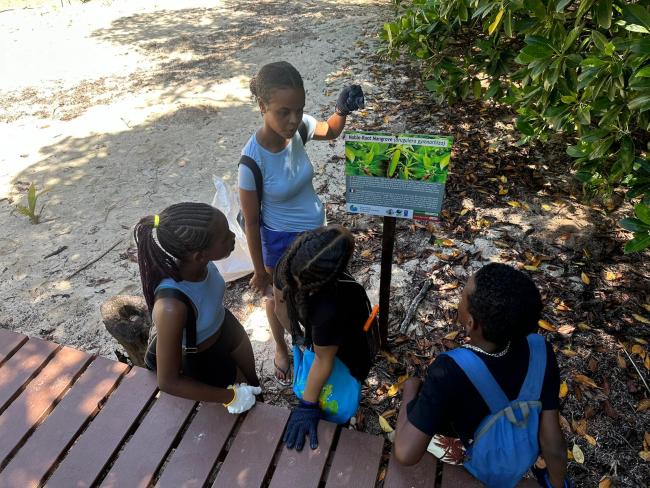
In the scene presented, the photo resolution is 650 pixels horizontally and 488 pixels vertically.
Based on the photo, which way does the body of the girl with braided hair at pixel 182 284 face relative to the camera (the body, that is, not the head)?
to the viewer's right

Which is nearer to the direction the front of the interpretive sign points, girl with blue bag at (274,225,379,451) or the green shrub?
the girl with blue bag

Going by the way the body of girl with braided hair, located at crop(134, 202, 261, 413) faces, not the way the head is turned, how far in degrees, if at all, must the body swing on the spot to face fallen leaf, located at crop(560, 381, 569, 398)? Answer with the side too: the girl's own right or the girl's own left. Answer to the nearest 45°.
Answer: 0° — they already face it

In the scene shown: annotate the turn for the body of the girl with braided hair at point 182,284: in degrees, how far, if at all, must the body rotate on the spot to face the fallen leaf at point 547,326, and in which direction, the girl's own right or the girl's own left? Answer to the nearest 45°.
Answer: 0° — they already face it

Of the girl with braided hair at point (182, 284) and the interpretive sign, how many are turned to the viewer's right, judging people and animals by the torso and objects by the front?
1

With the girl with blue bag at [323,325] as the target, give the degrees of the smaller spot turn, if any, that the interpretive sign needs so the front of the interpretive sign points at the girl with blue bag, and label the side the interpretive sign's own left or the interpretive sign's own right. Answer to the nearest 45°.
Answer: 0° — it already faces them

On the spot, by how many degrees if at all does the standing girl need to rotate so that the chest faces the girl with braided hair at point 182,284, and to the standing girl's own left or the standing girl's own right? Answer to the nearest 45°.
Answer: approximately 90° to the standing girl's own right

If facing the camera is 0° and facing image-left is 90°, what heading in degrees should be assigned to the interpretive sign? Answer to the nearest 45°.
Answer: approximately 0°

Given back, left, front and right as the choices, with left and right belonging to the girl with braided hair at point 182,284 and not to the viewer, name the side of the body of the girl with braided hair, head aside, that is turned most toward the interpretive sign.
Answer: front

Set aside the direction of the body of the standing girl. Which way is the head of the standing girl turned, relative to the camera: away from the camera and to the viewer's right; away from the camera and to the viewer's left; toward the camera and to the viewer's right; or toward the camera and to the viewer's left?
toward the camera and to the viewer's right

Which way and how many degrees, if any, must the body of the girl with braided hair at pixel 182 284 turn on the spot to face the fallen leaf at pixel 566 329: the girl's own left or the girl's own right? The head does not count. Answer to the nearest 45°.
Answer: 0° — they already face it

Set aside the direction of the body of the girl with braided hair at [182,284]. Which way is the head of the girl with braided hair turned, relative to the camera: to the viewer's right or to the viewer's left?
to the viewer's right
